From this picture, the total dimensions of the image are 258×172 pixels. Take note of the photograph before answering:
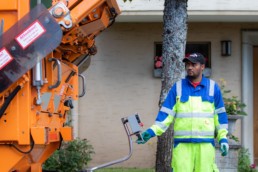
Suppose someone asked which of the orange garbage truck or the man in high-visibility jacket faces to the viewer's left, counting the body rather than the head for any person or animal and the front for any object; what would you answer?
the orange garbage truck

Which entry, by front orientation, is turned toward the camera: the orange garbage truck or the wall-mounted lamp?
the wall-mounted lamp

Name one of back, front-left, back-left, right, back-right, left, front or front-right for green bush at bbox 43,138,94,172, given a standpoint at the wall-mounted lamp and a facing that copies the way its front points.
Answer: front-right

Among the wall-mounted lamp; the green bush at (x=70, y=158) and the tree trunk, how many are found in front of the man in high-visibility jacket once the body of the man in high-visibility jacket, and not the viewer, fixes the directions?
0

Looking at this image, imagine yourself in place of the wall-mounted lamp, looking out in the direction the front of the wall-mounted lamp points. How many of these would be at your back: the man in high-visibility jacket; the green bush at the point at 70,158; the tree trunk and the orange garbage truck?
0

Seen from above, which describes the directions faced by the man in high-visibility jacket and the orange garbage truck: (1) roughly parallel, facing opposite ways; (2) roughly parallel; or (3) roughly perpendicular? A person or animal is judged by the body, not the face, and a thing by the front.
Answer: roughly perpendicular

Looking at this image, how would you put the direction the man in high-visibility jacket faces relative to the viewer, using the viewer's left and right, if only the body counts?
facing the viewer

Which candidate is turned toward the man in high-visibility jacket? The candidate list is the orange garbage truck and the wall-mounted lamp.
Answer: the wall-mounted lamp

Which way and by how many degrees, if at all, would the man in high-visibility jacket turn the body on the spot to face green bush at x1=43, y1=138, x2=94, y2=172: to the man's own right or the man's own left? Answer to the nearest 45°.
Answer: approximately 135° to the man's own right

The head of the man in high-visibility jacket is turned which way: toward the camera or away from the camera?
toward the camera

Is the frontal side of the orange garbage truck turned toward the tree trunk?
no

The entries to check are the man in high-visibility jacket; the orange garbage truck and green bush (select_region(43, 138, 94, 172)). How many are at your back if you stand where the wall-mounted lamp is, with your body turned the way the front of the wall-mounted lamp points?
0

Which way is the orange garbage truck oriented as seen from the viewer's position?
to the viewer's left

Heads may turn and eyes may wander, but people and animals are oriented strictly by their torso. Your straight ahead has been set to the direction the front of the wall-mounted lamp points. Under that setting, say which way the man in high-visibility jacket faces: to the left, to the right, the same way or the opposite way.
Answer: the same way
